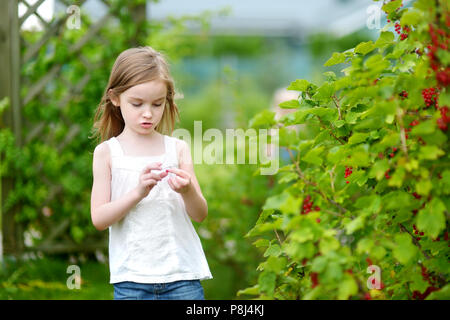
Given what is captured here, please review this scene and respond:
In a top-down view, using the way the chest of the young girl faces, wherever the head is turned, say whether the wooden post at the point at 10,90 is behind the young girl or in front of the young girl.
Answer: behind

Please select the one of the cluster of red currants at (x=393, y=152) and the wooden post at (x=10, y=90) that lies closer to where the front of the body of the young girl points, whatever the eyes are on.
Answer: the cluster of red currants

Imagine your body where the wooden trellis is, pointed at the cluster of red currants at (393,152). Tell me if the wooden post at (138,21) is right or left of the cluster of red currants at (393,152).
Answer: left

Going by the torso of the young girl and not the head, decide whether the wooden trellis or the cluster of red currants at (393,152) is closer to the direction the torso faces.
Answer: the cluster of red currants

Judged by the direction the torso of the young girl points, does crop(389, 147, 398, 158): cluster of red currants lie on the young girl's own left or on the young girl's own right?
on the young girl's own left

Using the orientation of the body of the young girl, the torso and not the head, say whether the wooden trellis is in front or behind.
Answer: behind

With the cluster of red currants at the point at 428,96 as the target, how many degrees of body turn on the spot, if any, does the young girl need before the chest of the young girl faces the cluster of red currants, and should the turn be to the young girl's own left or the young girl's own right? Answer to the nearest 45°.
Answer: approximately 45° to the young girl's own left

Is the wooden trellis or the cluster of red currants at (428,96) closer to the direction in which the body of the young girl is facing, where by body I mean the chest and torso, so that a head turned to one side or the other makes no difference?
the cluster of red currants

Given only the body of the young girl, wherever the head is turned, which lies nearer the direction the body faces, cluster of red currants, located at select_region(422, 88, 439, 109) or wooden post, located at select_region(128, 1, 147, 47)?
the cluster of red currants

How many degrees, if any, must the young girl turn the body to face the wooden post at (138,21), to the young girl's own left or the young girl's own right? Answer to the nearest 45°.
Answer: approximately 180°

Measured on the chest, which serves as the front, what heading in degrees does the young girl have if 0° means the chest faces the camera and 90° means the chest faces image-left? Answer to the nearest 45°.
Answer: approximately 0°
